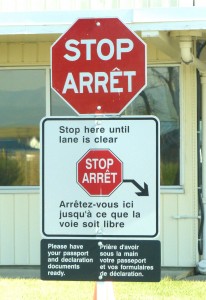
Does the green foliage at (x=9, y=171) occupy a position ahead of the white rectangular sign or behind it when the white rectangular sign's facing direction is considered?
behind

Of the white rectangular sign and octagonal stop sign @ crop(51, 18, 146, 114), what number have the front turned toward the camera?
2

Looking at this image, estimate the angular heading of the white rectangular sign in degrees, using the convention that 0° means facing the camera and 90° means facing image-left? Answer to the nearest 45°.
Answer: approximately 0°

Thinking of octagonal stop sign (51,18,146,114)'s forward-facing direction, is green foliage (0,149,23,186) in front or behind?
behind
